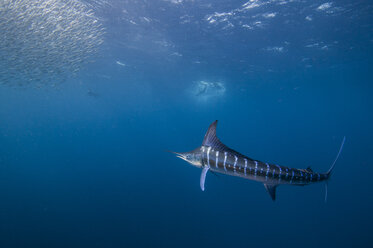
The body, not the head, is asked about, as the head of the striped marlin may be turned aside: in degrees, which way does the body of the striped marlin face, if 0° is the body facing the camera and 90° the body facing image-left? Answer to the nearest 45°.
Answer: approximately 90°
